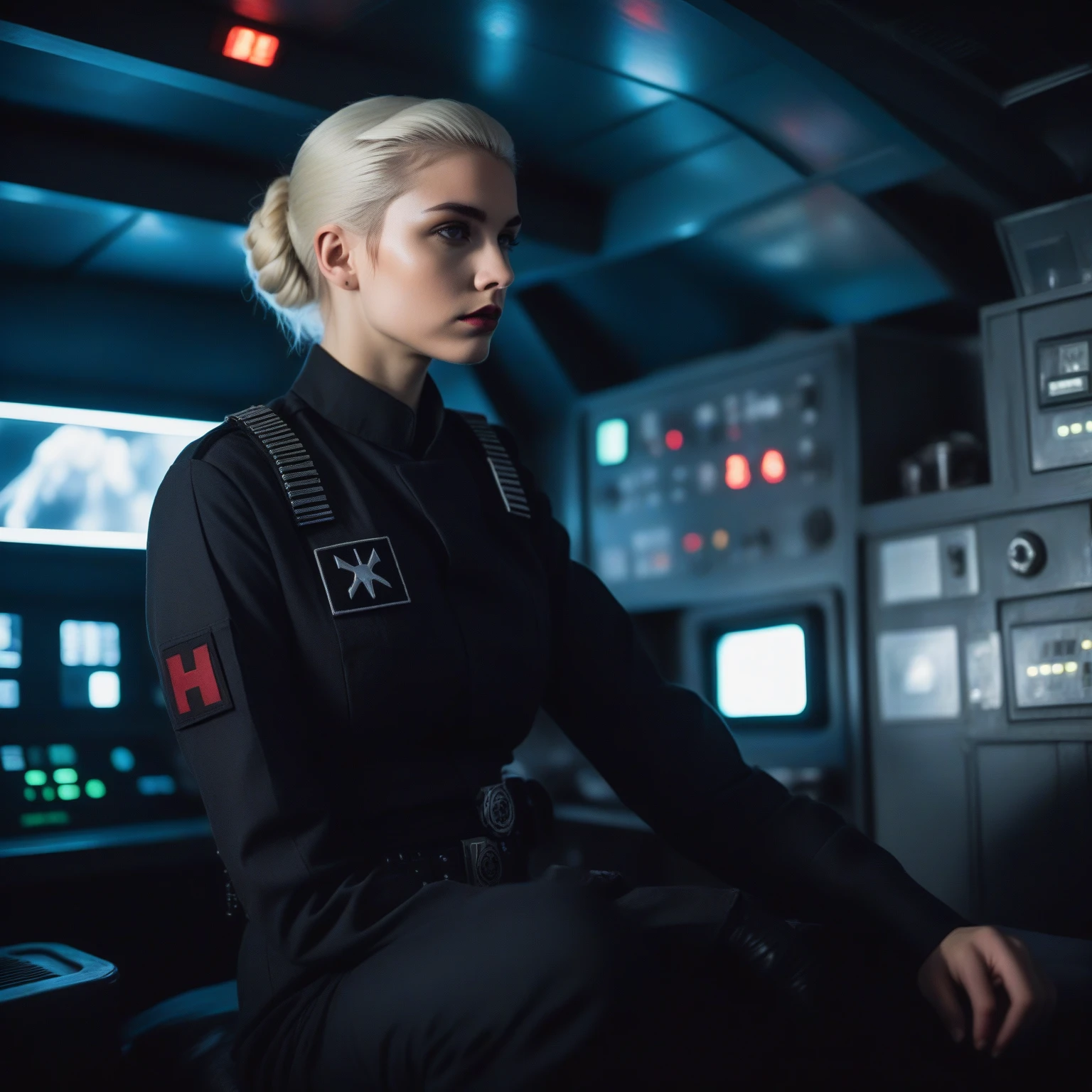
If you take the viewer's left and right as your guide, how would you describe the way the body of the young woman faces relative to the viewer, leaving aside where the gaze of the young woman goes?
facing the viewer and to the right of the viewer

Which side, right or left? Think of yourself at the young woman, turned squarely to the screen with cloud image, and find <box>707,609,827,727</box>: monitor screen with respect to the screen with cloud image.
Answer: right

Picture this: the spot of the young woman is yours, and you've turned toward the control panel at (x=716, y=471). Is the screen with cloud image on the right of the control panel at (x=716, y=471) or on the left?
left

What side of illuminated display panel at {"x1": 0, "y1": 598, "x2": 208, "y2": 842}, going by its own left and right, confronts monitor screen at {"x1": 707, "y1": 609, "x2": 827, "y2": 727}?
left

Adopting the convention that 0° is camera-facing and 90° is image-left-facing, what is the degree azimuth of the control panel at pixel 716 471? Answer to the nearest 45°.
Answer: approximately 45°

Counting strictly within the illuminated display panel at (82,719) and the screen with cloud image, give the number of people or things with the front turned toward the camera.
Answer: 2

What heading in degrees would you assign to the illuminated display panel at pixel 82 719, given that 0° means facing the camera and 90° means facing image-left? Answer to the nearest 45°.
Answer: approximately 0°

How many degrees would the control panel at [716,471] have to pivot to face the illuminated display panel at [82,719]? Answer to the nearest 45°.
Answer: approximately 45° to its right

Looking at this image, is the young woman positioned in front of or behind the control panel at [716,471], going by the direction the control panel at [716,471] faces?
in front

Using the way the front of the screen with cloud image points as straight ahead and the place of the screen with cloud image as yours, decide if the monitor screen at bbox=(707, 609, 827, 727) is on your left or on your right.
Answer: on your left
